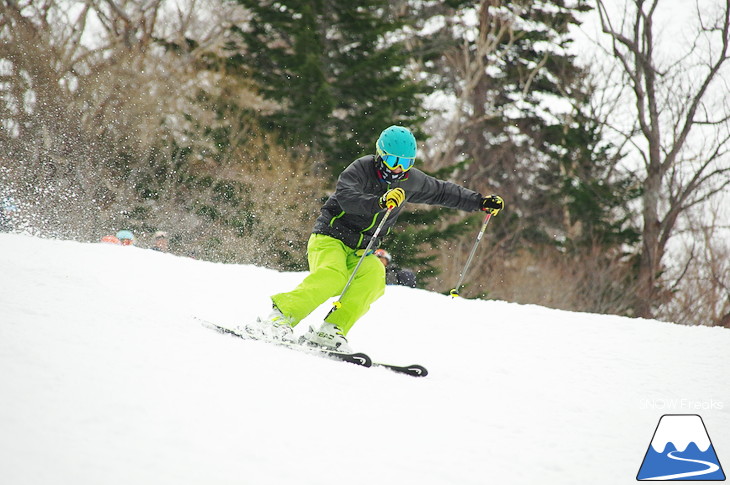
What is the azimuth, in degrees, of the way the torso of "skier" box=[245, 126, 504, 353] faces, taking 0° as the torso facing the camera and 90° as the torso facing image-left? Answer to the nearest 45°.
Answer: approximately 315°

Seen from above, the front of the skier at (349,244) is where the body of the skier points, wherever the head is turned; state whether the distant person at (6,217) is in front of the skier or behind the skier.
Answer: behind

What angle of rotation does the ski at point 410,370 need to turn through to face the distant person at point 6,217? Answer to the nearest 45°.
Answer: approximately 180°

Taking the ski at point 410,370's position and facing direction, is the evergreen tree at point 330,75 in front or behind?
behind

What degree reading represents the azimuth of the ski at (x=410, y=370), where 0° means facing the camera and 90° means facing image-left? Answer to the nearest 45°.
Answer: approximately 315°

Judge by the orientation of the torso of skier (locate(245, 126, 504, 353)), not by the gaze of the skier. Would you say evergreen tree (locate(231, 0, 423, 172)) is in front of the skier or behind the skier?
behind
